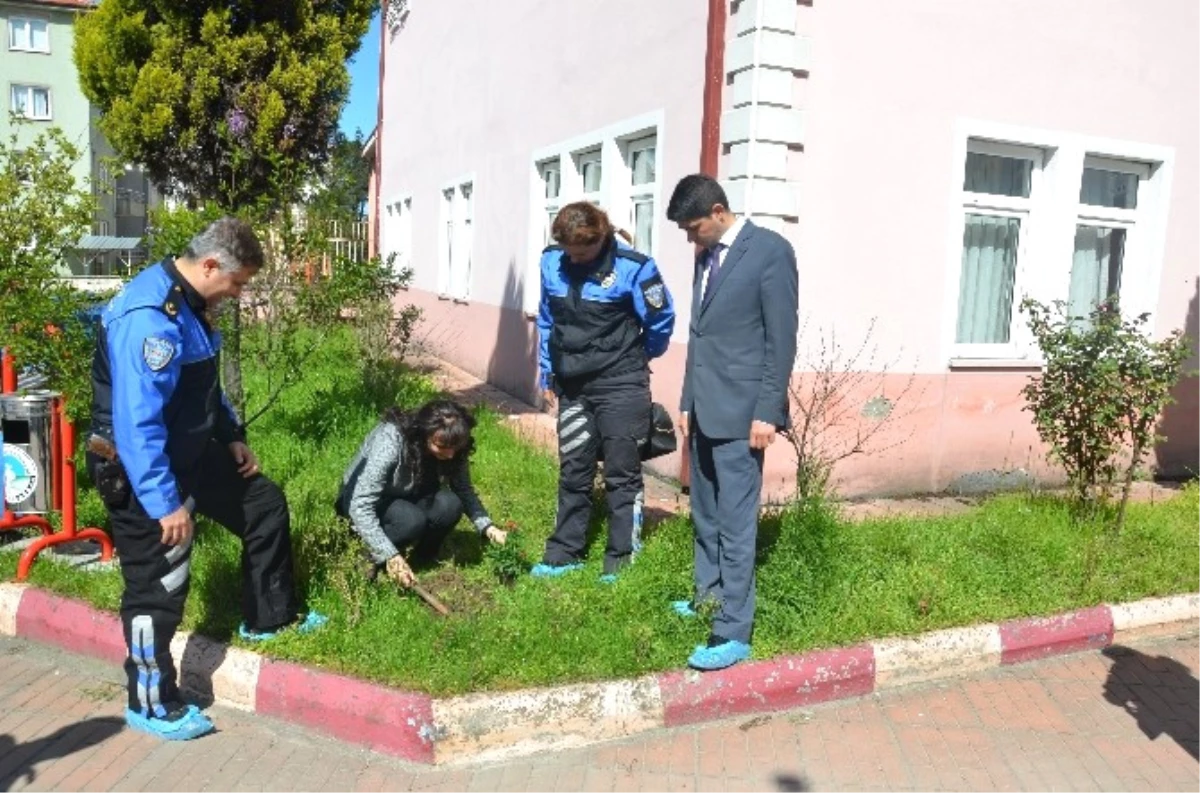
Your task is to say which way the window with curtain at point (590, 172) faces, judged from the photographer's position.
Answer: facing the viewer and to the left of the viewer

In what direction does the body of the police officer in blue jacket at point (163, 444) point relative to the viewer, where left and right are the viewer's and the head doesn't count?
facing to the right of the viewer

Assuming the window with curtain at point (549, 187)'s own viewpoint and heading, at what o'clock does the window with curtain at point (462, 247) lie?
the window with curtain at point (462, 247) is roughly at 4 o'clock from the window with curtain at point (549, 187).

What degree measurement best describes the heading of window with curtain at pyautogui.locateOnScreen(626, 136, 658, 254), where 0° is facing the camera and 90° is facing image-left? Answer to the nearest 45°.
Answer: approximately 45°

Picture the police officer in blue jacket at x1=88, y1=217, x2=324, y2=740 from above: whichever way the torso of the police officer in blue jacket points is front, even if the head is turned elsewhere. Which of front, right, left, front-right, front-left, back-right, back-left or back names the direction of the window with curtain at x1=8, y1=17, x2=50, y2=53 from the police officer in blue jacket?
left

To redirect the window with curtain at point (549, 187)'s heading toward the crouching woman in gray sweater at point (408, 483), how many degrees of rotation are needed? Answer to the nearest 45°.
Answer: approximately 45° to its left

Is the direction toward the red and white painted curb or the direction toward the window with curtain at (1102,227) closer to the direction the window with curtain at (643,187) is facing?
the red and white painted curb

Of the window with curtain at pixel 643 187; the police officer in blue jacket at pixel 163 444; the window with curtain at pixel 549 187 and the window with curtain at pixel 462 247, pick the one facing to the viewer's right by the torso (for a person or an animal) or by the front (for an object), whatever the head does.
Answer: the police officer in blue jacket

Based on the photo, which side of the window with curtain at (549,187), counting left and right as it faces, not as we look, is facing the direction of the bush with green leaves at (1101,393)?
left

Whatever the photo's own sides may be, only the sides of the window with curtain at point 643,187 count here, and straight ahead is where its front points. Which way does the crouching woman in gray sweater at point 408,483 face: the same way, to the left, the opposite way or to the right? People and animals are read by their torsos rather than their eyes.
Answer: to the left

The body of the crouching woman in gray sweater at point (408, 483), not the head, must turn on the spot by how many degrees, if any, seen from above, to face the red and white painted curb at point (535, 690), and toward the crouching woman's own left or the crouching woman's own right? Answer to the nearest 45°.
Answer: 0° — they already face it

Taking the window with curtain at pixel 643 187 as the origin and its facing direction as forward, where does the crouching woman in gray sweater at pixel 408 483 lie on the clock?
The crouching woman in gray sweater is roughly at 11 o'clock from the window with curtain.

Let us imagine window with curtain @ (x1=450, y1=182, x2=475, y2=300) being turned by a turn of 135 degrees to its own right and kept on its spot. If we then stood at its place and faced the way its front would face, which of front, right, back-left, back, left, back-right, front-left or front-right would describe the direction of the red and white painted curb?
back

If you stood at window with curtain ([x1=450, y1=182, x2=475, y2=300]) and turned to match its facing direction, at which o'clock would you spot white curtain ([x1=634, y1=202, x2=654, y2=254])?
The white curtain is roughly at 10 o'clock from the window with curtain.

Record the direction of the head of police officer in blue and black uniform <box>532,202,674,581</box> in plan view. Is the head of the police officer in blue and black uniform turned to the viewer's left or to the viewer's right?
to the viewer's left

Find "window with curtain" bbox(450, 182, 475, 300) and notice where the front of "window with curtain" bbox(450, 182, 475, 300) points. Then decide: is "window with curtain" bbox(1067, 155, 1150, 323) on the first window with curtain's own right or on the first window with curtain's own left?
on the first window with curtain's own left

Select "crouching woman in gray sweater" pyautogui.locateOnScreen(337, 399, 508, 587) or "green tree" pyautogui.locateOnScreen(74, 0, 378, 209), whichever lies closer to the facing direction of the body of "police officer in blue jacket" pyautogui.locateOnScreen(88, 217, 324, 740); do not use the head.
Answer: the crouching woman in gray sweater
